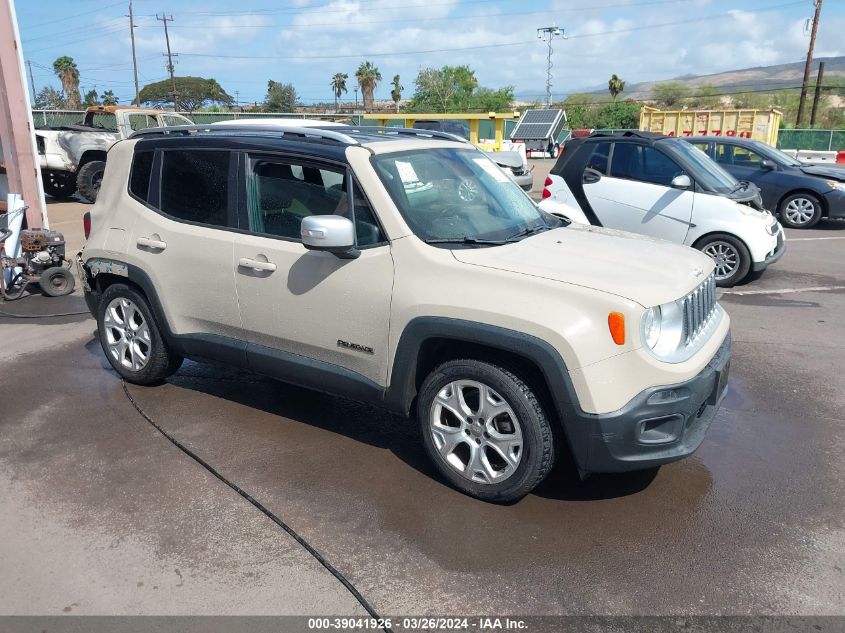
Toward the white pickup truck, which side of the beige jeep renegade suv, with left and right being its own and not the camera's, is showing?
back

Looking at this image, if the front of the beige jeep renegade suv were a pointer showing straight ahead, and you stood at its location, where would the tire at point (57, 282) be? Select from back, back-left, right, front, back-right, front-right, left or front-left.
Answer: back

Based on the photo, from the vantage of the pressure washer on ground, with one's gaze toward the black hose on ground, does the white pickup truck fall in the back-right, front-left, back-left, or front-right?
back-left

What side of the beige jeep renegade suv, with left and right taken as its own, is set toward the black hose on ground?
right

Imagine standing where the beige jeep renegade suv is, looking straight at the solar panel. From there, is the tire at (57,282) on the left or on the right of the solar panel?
left

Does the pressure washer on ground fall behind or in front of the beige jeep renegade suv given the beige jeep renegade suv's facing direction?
behind

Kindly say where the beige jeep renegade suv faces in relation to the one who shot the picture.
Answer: facing the viewer and to the right of the viewer
